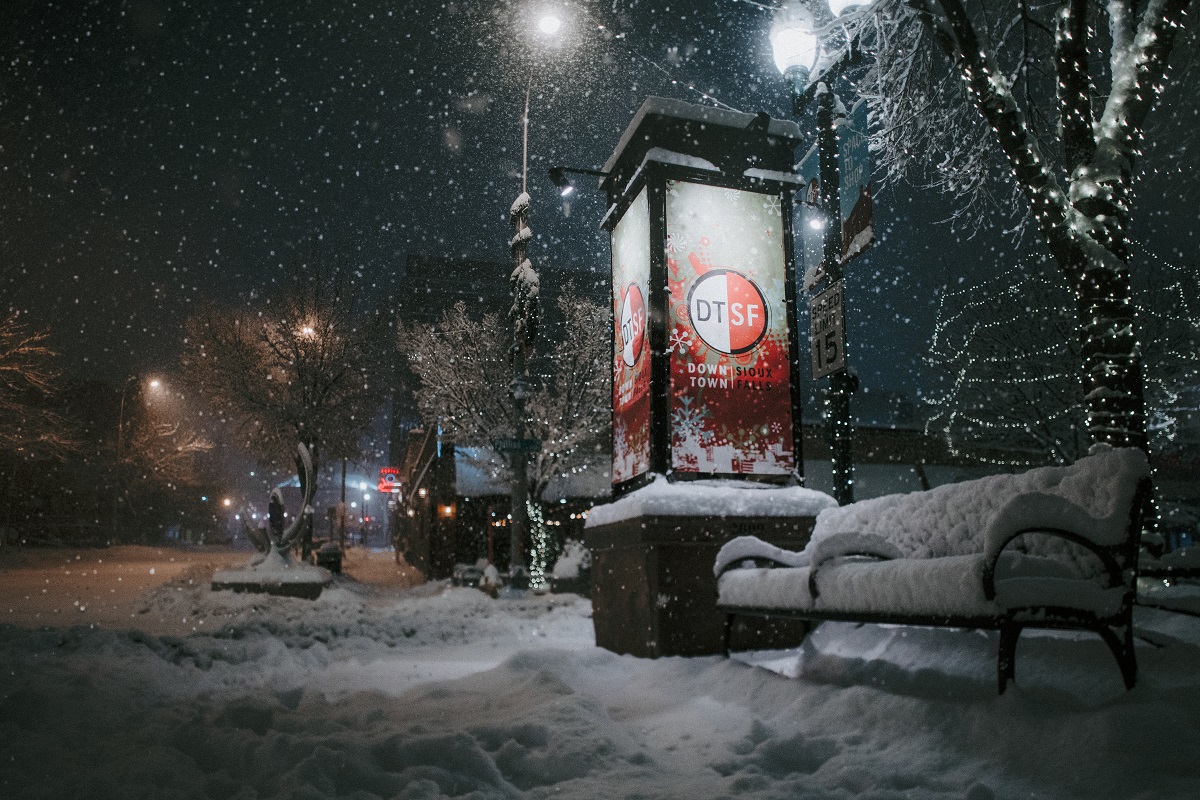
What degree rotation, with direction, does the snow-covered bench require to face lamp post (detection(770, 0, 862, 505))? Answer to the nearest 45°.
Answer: approximately 135° to its right

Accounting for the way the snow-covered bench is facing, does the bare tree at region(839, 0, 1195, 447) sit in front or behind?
behind

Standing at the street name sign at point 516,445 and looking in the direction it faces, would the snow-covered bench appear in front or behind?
in front

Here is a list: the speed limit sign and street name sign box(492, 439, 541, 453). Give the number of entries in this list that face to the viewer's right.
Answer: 0

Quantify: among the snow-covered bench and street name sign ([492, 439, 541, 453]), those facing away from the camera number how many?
0

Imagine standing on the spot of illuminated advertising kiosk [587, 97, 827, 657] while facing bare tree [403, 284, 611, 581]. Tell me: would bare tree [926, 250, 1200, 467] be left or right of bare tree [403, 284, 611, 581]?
right

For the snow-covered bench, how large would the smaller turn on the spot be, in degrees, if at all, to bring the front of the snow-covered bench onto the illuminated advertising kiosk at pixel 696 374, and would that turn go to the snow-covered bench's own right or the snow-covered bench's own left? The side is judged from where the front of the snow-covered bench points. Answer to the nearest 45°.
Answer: approximately 90° to the snow-covered bench's own right

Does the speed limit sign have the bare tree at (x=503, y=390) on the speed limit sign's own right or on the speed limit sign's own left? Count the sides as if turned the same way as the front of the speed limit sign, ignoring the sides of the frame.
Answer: on the speed limit sign's own right

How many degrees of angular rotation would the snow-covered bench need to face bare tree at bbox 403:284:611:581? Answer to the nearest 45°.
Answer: approximately 90° to its right

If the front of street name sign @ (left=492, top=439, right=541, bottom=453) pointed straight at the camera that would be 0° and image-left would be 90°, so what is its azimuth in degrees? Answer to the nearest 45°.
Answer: approximately 0°

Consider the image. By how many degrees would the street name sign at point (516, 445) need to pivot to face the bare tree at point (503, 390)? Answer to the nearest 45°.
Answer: approximately 180°

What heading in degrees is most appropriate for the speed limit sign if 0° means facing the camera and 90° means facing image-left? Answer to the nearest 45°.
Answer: approximately 45°

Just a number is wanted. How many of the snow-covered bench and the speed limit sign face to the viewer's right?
0

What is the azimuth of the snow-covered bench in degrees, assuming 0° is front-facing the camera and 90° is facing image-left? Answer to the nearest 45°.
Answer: approximately 45°

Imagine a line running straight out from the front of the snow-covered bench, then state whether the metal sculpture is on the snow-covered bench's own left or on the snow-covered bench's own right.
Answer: on the snow-covered bench's own right
